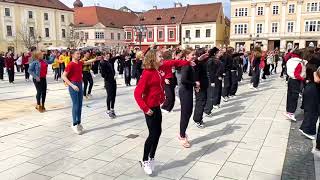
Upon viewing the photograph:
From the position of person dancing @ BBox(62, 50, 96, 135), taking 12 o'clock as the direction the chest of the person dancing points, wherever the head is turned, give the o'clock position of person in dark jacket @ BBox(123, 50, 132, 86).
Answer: The person in dark jacket is roughly at 8 o'clock from the person dancing.

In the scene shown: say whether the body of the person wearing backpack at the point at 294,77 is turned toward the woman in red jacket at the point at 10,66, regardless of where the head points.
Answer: no

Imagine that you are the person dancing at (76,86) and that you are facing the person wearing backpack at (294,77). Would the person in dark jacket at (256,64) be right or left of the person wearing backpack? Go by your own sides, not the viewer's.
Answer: left

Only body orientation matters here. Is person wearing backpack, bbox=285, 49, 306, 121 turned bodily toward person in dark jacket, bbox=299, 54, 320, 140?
no

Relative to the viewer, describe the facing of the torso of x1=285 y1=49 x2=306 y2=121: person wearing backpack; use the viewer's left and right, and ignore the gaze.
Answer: facing away from the viewer and to the right of the viewer

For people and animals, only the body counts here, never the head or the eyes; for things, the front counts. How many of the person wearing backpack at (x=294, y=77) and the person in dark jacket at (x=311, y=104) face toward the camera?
0

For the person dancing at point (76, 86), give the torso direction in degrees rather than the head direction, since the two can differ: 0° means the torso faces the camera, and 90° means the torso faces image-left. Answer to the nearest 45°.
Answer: approximately 315°

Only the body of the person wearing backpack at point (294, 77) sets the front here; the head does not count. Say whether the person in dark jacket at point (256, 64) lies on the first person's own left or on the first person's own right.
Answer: on the first person's own left

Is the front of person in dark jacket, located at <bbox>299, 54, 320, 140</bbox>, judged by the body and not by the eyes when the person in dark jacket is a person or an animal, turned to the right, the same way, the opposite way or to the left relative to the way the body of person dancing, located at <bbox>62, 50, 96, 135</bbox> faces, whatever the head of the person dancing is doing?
the same way

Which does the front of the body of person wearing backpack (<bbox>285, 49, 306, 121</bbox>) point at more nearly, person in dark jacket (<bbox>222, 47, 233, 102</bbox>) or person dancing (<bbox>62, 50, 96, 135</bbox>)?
the person in dark jacket

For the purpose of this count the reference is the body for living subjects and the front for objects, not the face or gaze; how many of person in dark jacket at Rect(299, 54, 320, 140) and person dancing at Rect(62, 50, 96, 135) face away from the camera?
0

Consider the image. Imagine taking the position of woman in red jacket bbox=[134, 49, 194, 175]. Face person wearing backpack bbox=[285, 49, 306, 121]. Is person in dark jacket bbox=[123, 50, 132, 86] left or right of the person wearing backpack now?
left
